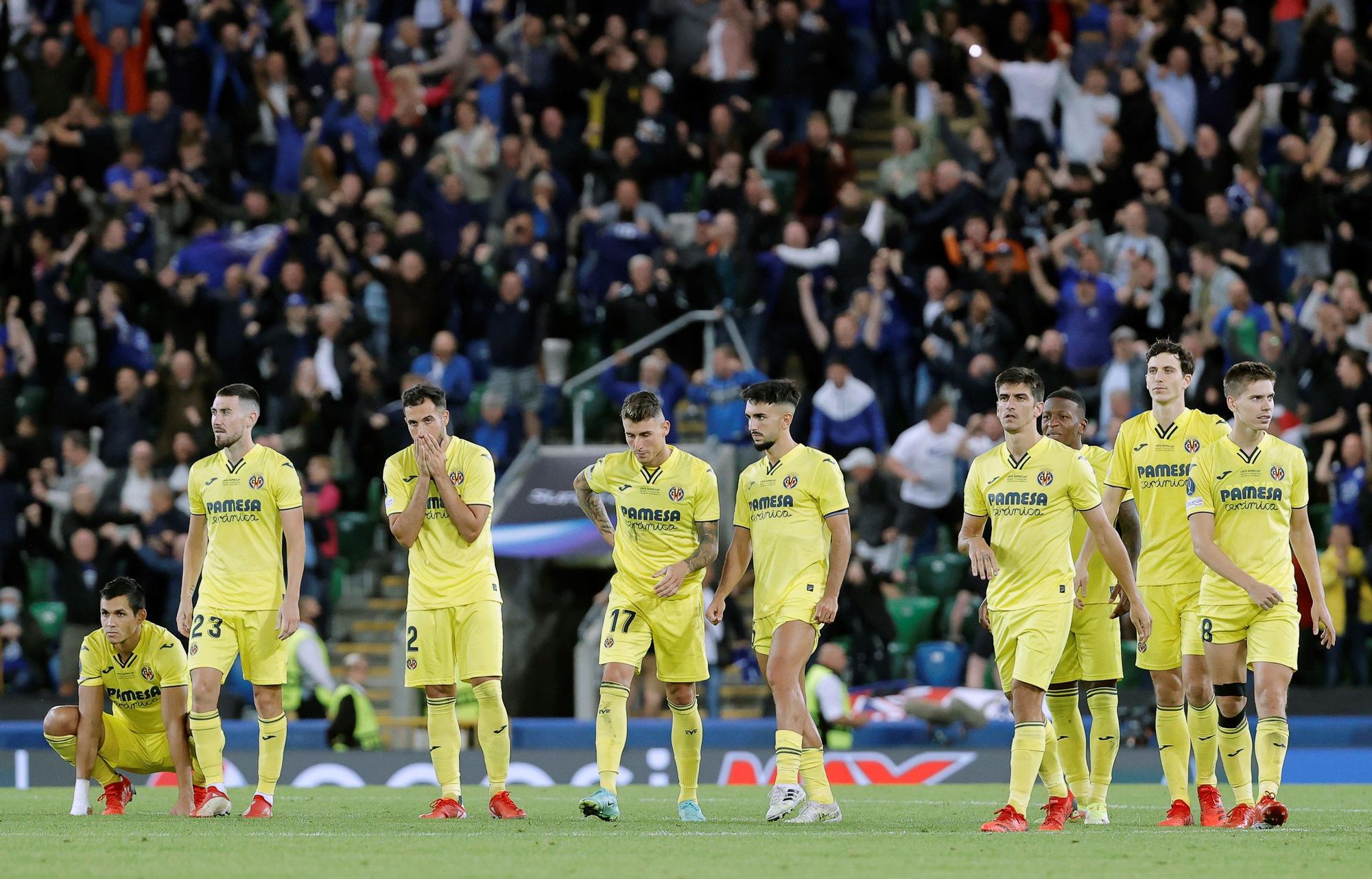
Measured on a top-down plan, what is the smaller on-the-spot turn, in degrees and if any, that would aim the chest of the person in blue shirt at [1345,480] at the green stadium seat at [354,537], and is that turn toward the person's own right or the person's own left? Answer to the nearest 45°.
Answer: approximately 90° to the person's own right

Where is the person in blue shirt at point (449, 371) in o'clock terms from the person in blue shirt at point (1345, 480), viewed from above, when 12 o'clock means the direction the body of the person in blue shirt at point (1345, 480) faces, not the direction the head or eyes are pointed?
the person in blue shirt at point (449, 371) is roughly at 3 o'clock from the person in blue shirt at point (1345, 480).

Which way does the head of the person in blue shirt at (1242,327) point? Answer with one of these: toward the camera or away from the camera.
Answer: toward the camera

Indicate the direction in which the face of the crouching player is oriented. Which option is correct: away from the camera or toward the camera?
toward the camera

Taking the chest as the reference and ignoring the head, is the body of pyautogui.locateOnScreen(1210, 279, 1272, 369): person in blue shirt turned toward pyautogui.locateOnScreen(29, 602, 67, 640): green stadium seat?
no

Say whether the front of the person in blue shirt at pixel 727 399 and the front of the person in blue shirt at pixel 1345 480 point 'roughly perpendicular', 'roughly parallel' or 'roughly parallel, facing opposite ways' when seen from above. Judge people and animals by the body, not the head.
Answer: roughly parallel

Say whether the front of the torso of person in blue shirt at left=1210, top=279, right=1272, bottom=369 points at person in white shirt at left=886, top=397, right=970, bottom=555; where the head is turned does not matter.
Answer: no

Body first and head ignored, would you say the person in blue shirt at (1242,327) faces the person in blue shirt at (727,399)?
no

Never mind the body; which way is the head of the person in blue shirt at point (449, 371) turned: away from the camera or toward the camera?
toward the camera

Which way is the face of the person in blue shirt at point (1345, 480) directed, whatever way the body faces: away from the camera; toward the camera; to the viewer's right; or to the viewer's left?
toward the camera

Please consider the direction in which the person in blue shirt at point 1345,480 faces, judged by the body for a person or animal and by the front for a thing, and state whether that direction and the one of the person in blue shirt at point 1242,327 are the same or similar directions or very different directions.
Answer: same or similar directions

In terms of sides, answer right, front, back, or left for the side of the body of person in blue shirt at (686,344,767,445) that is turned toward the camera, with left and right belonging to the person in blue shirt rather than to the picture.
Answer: front

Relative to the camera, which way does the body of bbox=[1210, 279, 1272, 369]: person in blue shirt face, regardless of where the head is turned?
toward the camera

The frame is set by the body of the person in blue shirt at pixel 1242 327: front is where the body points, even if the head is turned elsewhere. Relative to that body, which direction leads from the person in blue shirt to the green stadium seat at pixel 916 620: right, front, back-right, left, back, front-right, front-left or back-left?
right

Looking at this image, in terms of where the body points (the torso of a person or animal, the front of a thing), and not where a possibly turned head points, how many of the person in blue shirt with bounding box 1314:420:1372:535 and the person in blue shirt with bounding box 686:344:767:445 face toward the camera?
2

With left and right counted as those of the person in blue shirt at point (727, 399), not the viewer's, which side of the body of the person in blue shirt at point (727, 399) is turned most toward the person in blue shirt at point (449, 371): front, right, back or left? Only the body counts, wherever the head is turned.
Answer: right

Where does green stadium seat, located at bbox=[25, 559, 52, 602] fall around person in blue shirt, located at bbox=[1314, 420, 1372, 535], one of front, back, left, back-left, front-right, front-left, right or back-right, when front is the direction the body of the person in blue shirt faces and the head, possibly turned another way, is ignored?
right

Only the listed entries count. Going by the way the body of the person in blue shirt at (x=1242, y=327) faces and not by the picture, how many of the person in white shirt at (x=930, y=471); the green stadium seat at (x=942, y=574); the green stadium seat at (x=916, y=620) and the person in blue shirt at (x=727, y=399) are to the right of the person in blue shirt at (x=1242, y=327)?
4
